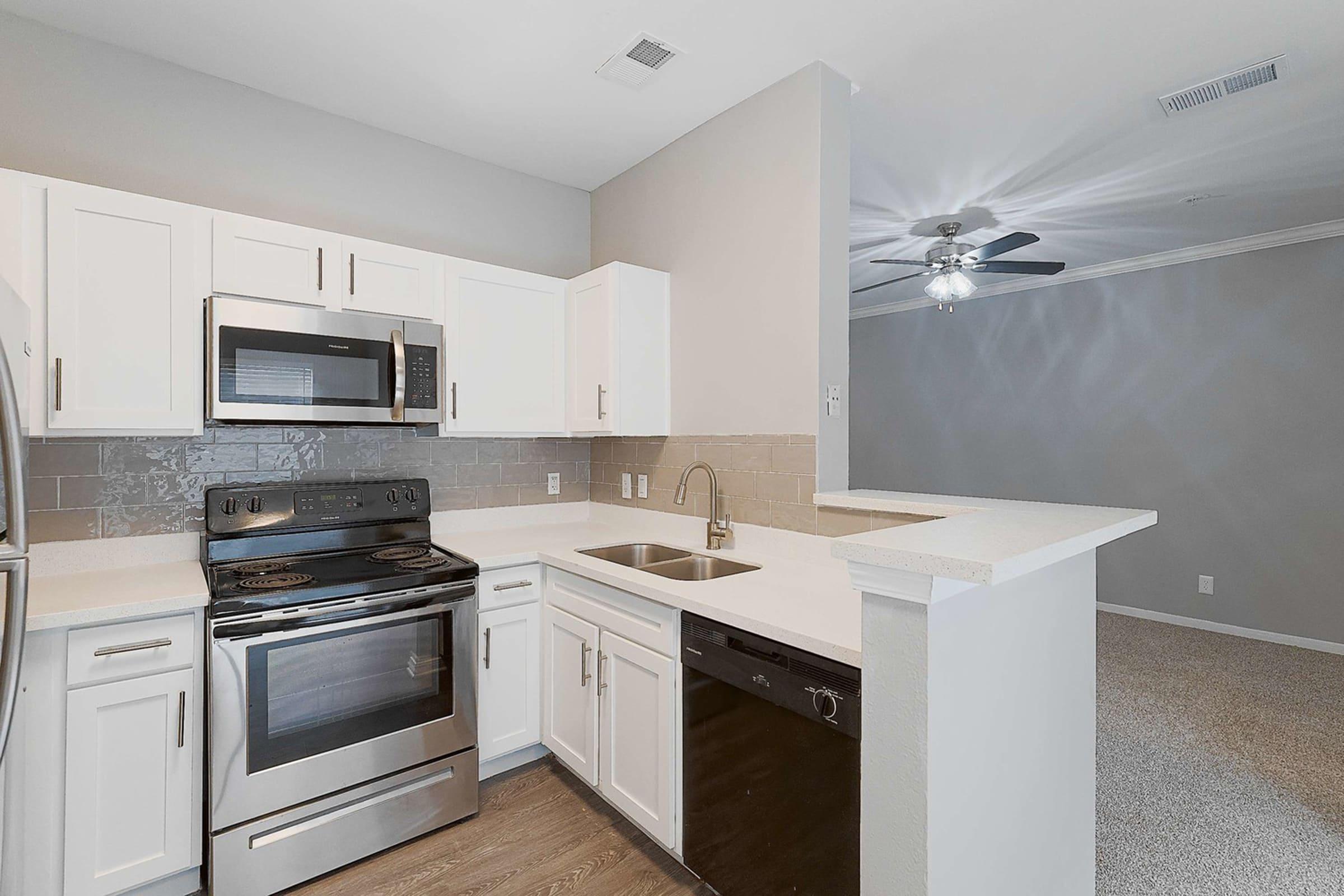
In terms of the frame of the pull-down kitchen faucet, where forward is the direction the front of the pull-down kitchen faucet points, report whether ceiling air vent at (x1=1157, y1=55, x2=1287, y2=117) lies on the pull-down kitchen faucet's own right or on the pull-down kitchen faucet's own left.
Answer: on the pull-down kitchen faucet's own left

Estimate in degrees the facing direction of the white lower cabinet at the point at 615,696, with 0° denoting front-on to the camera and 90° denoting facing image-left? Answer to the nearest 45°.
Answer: approximately 45°

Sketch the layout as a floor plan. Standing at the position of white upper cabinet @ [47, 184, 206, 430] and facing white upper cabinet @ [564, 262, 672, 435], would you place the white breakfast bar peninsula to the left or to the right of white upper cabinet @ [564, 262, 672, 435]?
right

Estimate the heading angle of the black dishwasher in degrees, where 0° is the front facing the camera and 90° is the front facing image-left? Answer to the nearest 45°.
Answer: approximately 45°

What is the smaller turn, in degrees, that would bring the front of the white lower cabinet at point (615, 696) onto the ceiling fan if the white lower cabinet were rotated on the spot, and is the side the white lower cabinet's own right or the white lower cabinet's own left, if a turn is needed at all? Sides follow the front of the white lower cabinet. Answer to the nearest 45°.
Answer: approximately 180°

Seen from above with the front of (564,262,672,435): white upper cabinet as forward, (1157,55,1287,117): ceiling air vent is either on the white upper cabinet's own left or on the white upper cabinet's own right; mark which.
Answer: on the white upper cabinet's own left

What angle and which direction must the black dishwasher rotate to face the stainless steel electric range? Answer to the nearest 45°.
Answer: approximately 45° to its right

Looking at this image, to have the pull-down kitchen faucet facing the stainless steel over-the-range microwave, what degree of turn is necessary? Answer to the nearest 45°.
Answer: approximately 45° to its right
